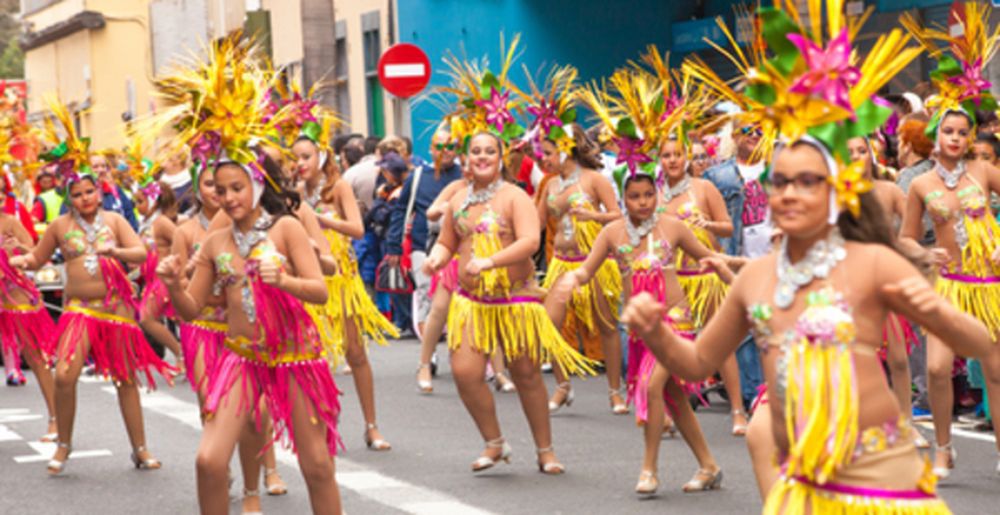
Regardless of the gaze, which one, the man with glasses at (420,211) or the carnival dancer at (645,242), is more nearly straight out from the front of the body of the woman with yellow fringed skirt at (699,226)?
the carnival dancer

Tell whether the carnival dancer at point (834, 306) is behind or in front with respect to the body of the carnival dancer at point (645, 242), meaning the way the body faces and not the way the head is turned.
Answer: in front

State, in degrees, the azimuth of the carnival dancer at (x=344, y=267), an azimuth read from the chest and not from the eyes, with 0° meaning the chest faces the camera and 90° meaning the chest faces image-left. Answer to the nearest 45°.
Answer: approximately 45°

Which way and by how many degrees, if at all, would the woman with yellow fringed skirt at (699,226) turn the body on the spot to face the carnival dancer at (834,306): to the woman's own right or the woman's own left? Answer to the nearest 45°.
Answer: approximately 45° to the woman's own left

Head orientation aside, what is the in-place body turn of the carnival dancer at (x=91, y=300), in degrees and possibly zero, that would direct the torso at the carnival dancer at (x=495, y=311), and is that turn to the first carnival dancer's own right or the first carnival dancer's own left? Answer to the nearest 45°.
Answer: approximately 45° to the first carnival dancer's own left

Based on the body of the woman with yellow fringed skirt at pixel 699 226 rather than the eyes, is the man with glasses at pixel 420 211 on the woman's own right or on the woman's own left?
on the woman's own right
